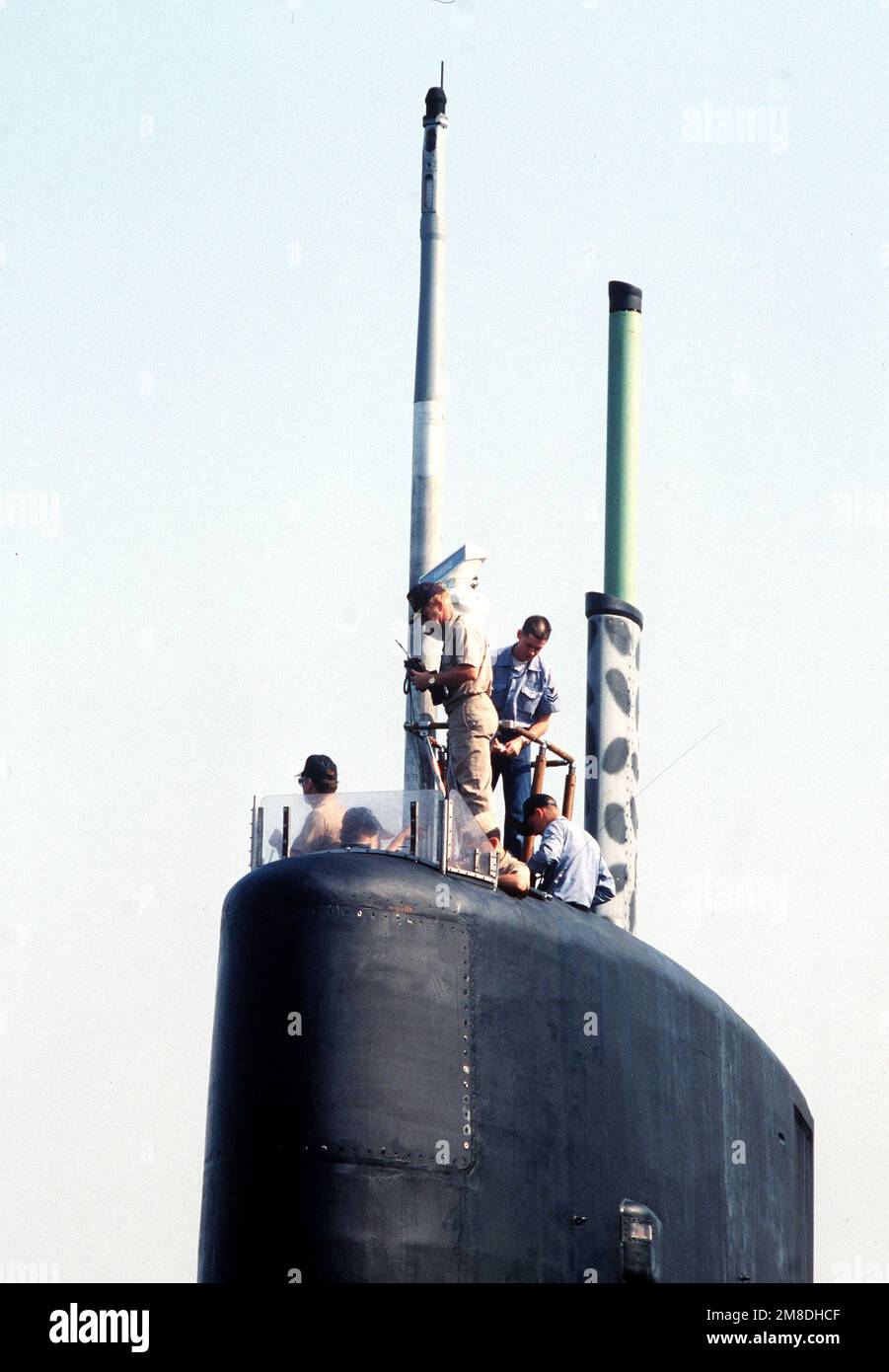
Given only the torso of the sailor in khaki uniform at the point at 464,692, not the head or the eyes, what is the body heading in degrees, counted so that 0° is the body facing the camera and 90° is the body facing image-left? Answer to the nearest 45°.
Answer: approximately 90°

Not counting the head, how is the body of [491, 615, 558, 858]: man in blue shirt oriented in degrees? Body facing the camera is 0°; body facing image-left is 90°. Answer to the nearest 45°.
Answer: approximately 45°

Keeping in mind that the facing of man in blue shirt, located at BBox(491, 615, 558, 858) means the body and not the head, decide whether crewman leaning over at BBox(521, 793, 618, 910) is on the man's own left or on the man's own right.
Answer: on the man's own left
